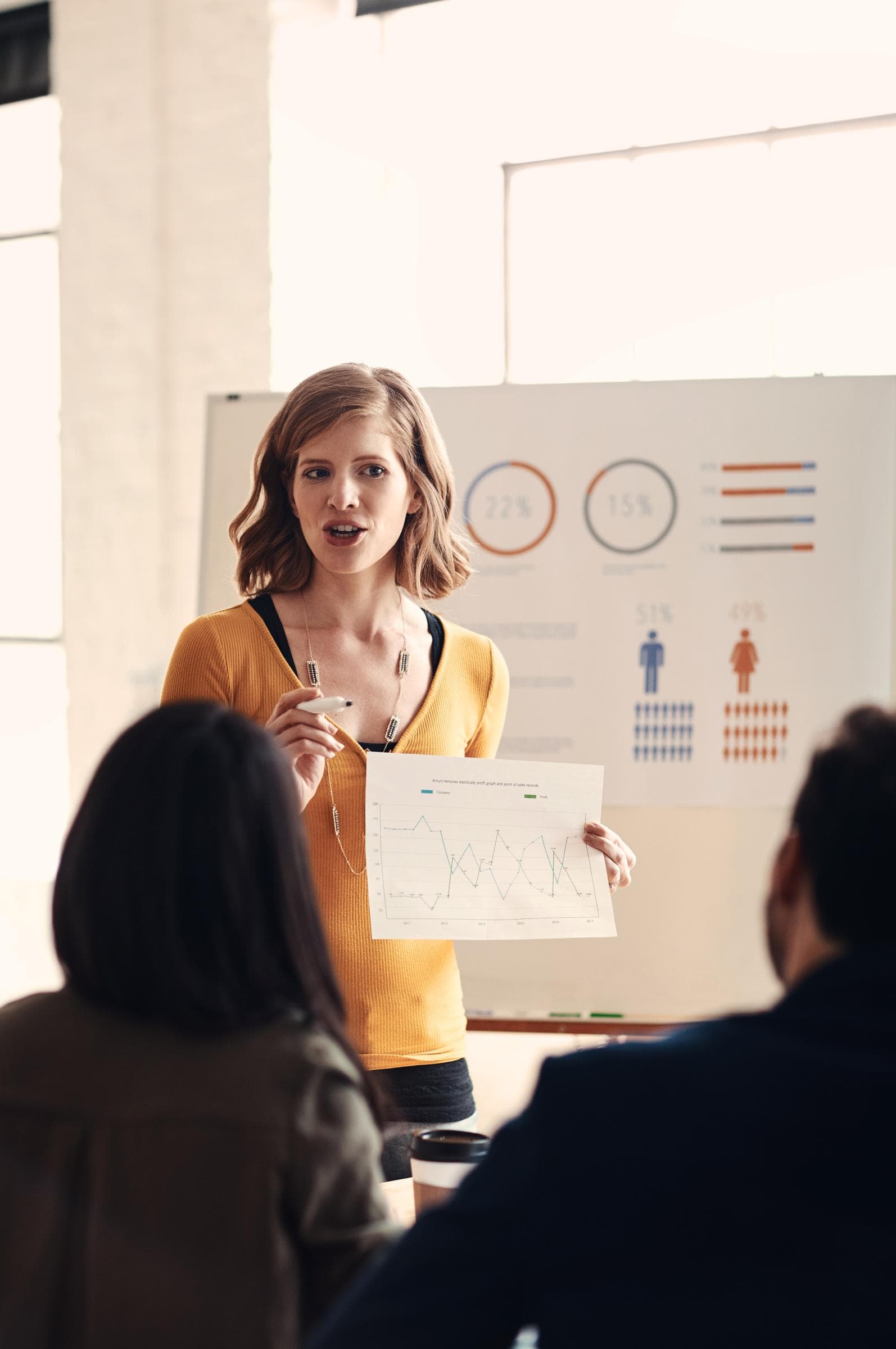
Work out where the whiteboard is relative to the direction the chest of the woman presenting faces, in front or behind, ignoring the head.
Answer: behind

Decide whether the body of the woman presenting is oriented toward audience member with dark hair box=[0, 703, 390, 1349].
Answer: yes

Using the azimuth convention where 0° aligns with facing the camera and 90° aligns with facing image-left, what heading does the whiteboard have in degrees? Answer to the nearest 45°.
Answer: approximately 0°

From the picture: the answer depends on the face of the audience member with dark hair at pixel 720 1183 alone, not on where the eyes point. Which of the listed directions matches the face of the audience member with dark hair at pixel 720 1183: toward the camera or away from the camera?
away from the camera

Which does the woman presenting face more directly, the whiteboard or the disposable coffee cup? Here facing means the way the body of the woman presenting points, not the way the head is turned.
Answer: the disposable coffee cup

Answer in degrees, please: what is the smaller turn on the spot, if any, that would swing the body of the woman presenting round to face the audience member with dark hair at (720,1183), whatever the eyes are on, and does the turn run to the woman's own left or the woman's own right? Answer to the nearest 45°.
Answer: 0° — they already face them

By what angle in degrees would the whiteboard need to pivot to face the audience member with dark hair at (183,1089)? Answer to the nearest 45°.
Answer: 0° — it already faces them

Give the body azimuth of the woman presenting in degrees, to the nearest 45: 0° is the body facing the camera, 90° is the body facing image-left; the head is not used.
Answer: approximately 0°

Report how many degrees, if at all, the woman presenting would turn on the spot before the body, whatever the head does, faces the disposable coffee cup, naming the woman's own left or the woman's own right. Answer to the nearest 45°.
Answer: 0° — they already face it

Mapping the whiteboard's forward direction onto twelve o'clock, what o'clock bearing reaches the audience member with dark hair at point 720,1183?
The audience member with dark hair is roughly at 12 o'clock from the whiteboard.

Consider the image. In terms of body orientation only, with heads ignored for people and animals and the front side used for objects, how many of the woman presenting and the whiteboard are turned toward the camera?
2
